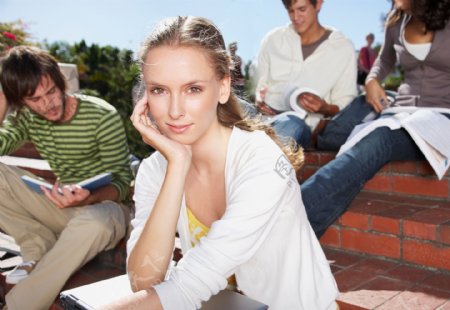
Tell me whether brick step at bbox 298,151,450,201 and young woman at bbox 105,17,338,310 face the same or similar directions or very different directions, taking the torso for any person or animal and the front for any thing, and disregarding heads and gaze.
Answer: same or similar directions

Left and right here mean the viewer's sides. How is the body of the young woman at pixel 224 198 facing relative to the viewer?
facing the viewer and to the left of the viewer

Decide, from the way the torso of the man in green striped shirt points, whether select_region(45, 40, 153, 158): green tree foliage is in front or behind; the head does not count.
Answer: behind

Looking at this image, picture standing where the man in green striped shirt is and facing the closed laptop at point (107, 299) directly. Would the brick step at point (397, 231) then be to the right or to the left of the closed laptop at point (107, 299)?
left

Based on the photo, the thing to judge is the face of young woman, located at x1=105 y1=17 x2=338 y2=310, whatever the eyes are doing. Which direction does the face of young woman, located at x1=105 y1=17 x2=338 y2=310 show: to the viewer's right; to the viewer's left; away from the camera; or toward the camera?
toward the camera

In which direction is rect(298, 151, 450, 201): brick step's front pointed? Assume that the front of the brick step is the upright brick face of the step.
toward the camera

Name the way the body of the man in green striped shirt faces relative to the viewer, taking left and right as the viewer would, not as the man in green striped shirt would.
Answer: facing the viewer

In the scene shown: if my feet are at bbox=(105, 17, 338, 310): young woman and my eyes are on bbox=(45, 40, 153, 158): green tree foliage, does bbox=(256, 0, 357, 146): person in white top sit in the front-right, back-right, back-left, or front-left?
front-right

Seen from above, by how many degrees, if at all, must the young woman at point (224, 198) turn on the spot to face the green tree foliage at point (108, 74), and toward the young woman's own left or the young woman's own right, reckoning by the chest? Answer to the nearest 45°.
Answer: approximately 135° to the young woman's own right

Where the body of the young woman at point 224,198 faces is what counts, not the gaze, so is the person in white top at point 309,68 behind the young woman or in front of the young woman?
behind

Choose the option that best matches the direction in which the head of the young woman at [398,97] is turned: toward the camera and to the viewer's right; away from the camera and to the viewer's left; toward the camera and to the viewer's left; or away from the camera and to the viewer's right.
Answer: toward the camera and to the viewer's left

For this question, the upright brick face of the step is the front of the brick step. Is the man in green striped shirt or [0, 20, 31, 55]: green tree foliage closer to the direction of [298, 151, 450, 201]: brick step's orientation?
the man in green striped shirt

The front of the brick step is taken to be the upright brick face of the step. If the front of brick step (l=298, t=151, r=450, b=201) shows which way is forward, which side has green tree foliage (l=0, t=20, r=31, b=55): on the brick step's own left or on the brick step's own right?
on the brick step's own right

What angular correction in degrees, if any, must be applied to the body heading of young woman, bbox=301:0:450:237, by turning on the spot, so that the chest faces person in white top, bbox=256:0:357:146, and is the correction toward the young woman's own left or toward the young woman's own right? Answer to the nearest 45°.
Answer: approximately 90° to the young woman's own right

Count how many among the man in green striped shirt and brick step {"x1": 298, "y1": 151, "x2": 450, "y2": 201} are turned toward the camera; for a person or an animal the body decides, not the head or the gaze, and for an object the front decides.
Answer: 2

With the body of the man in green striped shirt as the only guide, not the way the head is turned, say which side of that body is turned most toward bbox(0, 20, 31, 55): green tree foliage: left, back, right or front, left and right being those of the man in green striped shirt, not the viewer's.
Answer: back
